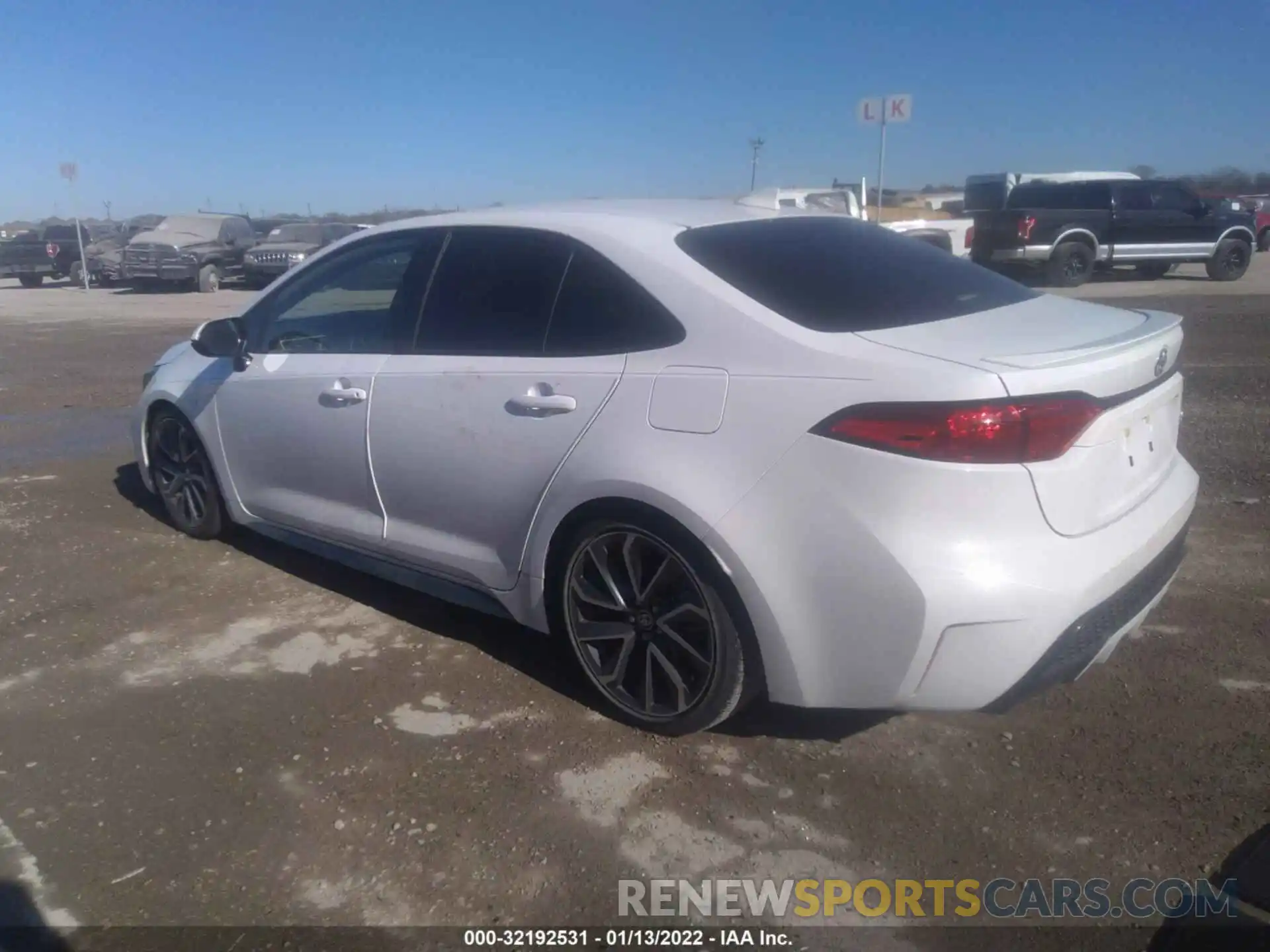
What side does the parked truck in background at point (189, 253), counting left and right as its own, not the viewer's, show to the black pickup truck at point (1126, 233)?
left

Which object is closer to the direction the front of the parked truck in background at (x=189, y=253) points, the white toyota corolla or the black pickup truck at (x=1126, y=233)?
the white toyota corolla

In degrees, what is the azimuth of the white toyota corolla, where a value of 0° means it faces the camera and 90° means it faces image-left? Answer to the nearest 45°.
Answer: approximately 135°

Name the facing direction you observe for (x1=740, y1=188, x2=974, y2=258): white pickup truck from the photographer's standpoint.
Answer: facing to the left of the viewer

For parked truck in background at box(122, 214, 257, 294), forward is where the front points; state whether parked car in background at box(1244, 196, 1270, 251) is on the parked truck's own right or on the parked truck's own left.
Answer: on the parked truck's own left

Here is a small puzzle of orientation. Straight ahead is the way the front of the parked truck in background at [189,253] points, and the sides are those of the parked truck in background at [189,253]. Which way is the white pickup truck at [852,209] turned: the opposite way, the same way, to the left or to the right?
to the right

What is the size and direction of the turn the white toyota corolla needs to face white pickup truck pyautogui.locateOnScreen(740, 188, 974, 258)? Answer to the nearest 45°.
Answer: approximately 45° to its right

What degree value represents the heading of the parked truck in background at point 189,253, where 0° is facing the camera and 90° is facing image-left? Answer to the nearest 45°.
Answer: approximately 45°

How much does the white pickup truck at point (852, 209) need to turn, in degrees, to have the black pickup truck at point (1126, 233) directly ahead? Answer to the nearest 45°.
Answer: approximately 135° to its right
